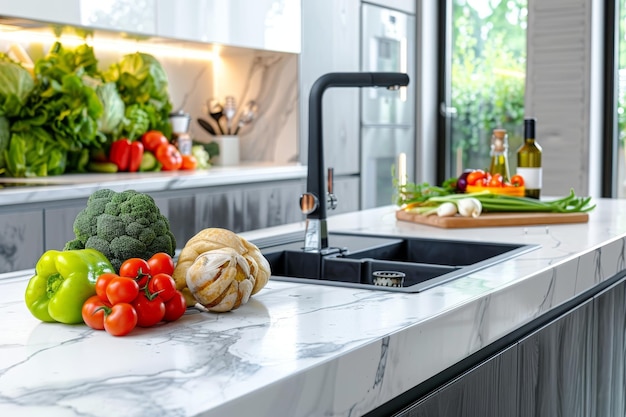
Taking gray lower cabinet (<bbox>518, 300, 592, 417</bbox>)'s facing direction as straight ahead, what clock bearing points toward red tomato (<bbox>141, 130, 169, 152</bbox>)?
The red tomato is roughly at 6 o'clock from the gray lower cabinet.

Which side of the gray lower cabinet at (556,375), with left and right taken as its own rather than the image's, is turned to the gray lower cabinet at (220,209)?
back

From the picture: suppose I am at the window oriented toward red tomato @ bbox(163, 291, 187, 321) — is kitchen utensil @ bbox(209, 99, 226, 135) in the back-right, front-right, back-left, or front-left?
front-right

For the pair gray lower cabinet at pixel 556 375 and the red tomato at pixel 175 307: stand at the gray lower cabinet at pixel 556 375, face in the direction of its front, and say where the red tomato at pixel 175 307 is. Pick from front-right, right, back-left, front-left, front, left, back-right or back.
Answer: right

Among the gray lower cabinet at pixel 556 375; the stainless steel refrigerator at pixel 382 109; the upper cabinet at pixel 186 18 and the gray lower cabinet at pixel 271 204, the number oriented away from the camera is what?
0

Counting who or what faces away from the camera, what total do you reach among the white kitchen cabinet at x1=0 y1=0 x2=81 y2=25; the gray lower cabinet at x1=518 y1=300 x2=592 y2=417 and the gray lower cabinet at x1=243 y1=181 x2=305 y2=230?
0

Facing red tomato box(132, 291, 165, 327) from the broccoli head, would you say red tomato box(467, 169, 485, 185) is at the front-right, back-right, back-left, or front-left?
back-left

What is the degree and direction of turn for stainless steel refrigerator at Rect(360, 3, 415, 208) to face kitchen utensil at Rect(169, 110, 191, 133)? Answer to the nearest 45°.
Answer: approximately 90° to its right

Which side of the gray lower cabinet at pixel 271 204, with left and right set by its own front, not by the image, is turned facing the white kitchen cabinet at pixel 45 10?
right

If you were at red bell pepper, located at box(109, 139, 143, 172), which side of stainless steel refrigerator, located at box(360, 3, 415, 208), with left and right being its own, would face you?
right

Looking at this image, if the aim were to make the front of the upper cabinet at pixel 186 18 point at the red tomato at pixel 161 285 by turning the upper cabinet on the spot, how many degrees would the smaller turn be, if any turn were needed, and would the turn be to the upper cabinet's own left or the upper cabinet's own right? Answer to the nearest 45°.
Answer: approximately 45° to the upper cabinet's own right

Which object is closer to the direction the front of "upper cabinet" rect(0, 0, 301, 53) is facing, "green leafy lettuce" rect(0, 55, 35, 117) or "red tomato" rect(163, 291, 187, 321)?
the red tomato

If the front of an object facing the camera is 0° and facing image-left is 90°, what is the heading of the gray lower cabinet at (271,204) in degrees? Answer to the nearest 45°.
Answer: approximately 315°

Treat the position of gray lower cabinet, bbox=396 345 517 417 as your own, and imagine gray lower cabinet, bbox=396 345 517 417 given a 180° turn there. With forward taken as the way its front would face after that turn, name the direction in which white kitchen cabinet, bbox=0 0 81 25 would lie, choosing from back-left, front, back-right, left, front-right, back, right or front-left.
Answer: front

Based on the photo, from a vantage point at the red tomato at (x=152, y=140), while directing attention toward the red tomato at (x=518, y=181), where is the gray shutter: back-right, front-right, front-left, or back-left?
front-left

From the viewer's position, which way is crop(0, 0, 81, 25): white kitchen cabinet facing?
facing the viewer and to the right of the viewer

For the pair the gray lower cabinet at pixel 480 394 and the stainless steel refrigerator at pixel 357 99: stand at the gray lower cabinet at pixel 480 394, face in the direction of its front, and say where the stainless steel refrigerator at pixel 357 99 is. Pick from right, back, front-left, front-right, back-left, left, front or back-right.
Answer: back-left
